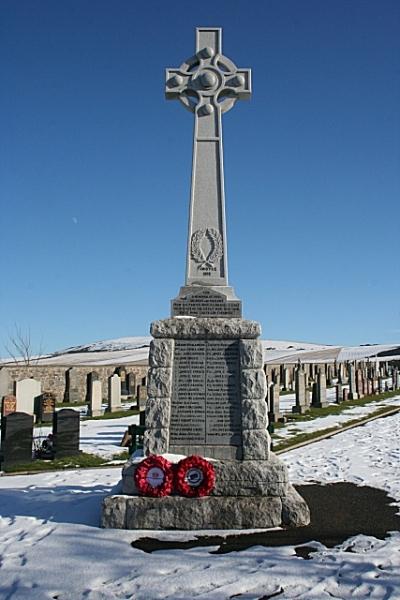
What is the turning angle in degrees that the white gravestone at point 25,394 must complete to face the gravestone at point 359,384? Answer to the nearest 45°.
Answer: approximately 135° to its left

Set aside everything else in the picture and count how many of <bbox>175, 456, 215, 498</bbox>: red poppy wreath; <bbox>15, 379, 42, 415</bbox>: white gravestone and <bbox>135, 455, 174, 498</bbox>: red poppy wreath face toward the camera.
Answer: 3

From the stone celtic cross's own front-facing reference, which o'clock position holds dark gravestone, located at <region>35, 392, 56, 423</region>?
The dark gravestone is roughly at 5 o'clock from the stone celtic cross.

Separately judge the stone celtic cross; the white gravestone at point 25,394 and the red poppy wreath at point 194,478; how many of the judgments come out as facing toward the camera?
3

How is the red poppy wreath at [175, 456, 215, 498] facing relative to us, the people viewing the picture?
facing the viewer

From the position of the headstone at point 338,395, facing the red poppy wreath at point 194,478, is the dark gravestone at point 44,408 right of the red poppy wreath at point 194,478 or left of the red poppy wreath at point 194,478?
right

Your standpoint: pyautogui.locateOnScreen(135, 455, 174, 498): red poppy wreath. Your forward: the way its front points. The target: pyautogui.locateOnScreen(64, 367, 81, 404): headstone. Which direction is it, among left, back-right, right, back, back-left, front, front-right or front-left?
back

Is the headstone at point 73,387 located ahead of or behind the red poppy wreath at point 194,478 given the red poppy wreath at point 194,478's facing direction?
behind

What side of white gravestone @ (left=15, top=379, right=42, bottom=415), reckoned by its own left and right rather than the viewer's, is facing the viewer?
front

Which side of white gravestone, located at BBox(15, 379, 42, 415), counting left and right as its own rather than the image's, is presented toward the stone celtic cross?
front

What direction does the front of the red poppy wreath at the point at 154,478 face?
toward the camera
